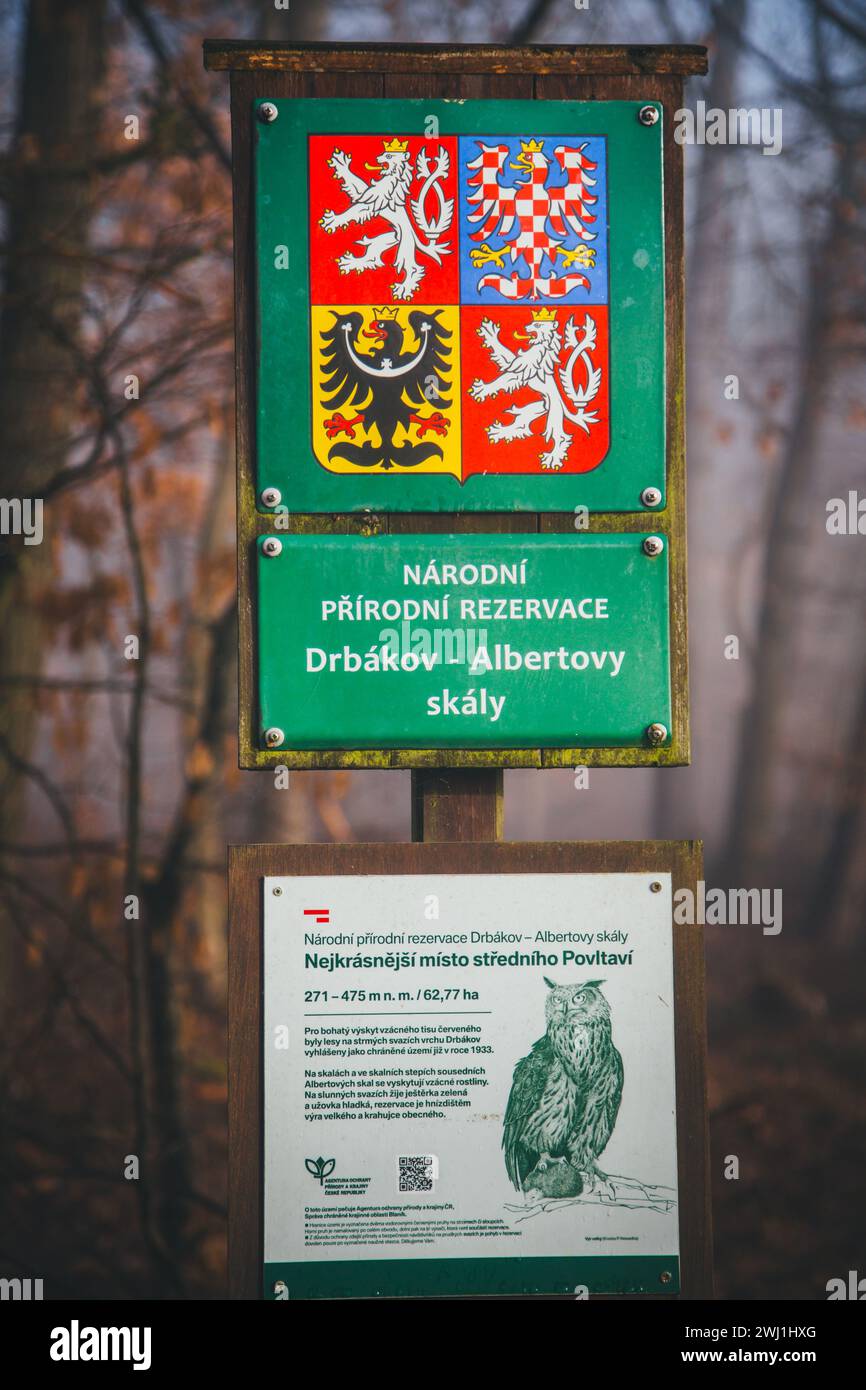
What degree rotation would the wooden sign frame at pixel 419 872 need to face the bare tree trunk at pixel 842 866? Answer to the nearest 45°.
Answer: approximately 180°

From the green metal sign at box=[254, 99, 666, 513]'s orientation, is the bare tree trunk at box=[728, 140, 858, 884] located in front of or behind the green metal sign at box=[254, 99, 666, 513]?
behind

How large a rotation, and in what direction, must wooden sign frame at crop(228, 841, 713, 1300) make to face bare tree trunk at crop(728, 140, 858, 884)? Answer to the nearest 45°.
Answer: approximately 180°

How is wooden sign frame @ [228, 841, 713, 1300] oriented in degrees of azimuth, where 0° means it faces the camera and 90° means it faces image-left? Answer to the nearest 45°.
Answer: approximately 0°

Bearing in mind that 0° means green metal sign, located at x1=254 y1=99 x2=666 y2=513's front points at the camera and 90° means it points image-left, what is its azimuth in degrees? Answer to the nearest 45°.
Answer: approximately 0°

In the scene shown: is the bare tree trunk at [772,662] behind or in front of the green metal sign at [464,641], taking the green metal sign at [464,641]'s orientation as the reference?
behind
